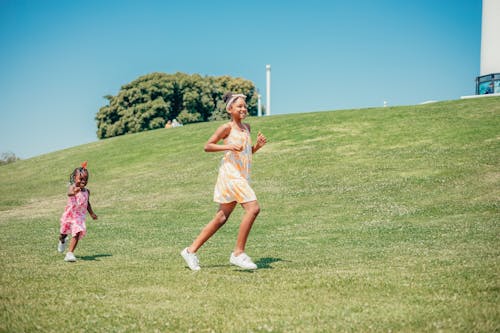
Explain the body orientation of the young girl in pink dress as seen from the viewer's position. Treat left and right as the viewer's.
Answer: facing the viewer and to the right of the viewer

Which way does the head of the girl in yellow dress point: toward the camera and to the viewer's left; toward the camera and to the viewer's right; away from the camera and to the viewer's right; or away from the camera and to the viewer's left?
toward the camera and to the viewer's right

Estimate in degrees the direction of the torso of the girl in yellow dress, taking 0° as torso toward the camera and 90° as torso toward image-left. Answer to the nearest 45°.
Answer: approximately 315°

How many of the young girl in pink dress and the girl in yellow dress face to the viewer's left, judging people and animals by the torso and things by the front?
0

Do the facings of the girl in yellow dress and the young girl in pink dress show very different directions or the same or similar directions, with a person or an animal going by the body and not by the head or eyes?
same or similar directions

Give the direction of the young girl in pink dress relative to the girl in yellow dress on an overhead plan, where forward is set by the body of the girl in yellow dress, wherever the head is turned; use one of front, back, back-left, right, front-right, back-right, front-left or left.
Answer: back

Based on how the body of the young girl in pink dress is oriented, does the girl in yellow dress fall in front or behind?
in front
